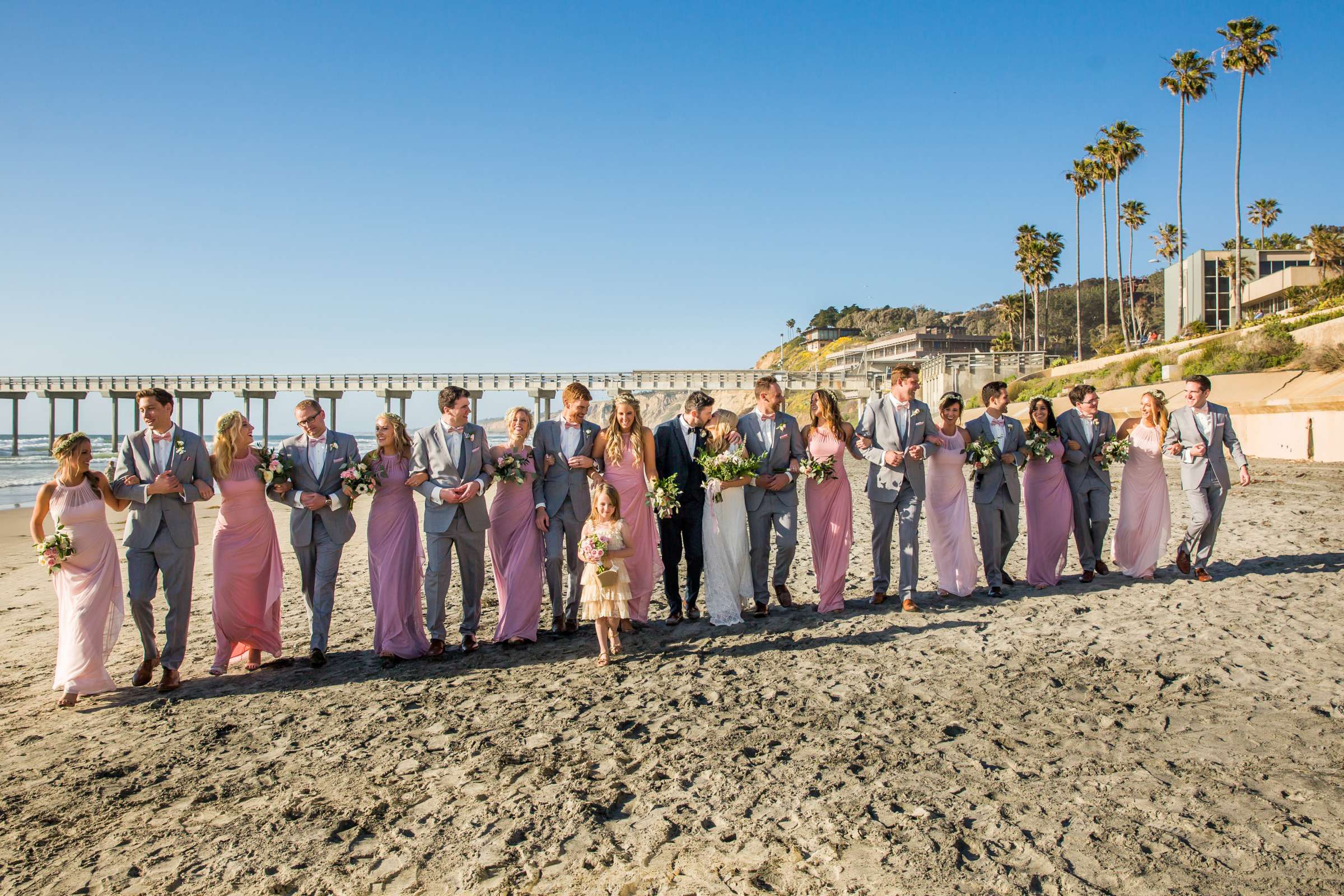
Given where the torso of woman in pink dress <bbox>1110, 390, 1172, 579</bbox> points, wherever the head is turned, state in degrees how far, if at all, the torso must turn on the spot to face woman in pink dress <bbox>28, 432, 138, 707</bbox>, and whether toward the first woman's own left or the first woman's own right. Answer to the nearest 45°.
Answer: approximately 45° to the first woman's own right

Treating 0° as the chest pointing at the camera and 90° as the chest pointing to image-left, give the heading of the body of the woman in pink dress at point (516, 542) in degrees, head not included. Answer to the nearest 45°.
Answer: approximately 0°
